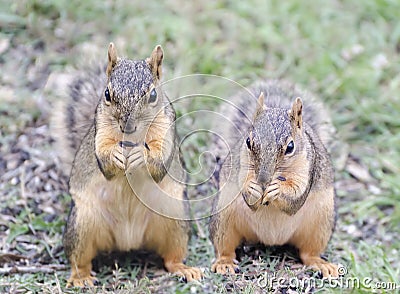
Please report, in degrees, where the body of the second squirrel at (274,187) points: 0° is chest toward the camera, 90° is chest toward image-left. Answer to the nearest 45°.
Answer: approximately 0°

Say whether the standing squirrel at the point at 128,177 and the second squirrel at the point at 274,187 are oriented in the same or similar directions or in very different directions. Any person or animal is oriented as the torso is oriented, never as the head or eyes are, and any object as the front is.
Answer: same or similar directions

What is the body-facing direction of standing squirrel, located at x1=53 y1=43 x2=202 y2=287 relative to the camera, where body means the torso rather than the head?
toward the camera

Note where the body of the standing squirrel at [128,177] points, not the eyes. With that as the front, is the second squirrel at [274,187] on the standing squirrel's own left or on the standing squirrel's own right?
on the standing squirrel's own left

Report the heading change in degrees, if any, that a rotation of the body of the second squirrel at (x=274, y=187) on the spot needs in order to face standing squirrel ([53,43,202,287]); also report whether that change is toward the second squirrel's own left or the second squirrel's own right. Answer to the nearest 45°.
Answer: approximately 90° to the second squirrel's own right

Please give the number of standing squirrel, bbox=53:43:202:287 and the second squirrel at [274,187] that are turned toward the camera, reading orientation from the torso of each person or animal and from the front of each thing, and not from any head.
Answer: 2
